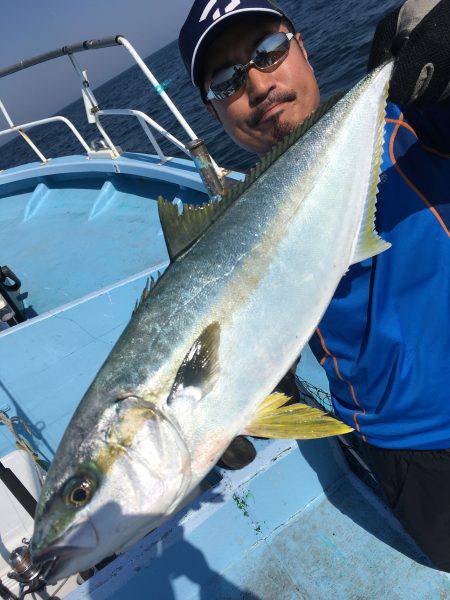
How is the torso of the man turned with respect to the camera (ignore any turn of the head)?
toward the camera

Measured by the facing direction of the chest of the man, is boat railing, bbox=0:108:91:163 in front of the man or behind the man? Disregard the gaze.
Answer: behind

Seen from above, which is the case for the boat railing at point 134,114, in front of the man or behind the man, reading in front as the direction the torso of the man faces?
behind
